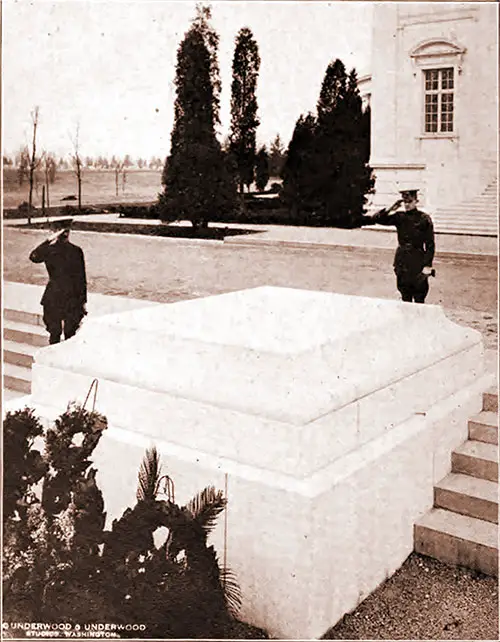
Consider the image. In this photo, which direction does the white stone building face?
toward the camera

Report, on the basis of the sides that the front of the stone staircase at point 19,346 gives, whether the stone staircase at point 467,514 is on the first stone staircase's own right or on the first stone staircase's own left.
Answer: on the first stone staircase's own left

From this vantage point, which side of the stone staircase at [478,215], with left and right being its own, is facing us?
front
